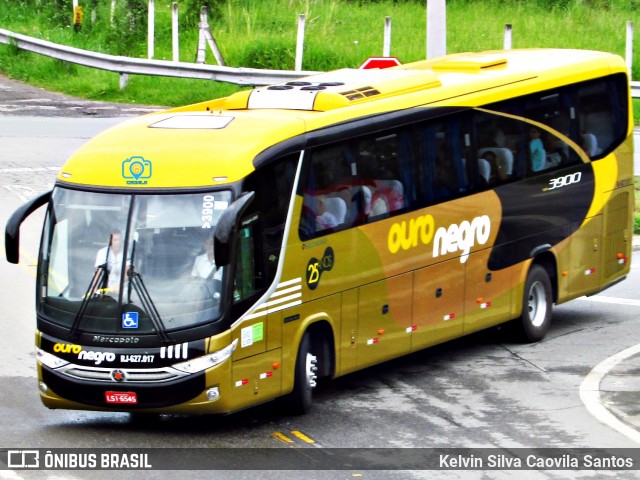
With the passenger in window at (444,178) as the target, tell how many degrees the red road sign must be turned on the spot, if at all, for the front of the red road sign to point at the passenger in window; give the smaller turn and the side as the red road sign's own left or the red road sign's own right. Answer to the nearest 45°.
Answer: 0° — it already faces them

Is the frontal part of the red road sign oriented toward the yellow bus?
yes

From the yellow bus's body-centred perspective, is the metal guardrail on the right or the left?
on its right

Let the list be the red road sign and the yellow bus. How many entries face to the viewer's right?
0

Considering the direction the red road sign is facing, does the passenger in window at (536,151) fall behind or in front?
in front

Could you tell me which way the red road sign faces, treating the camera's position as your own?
facing the viewer

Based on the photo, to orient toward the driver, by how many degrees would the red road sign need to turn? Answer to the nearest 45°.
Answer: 0° — it already faces them

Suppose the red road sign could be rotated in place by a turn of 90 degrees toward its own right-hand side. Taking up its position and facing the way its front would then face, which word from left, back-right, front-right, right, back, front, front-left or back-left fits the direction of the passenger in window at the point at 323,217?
left

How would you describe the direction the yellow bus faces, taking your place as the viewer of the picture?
facing the viewer and to the left of the viewer
